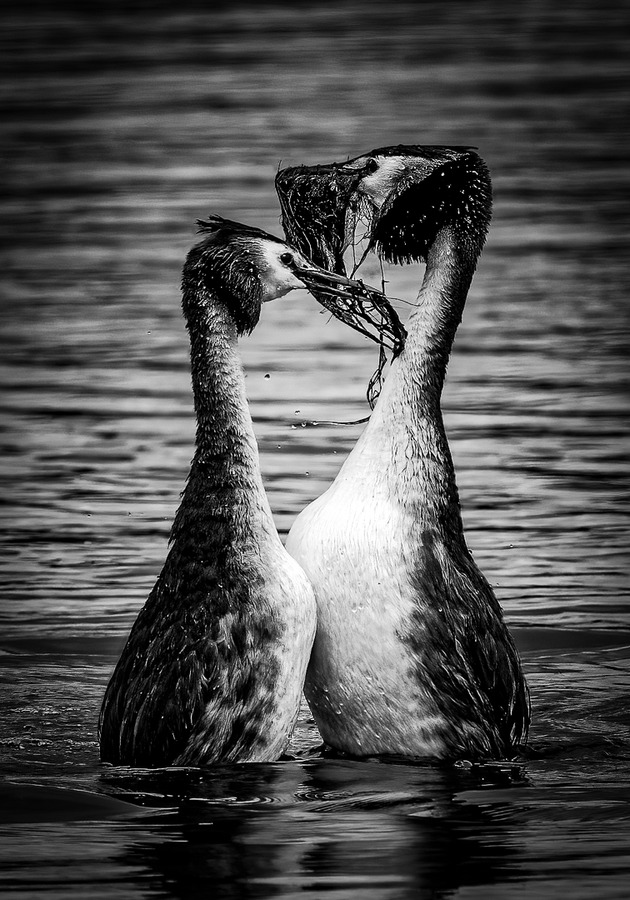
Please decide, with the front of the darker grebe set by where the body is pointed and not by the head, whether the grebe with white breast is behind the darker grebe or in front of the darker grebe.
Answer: in front

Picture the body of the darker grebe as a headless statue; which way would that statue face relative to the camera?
to the viewer's right
